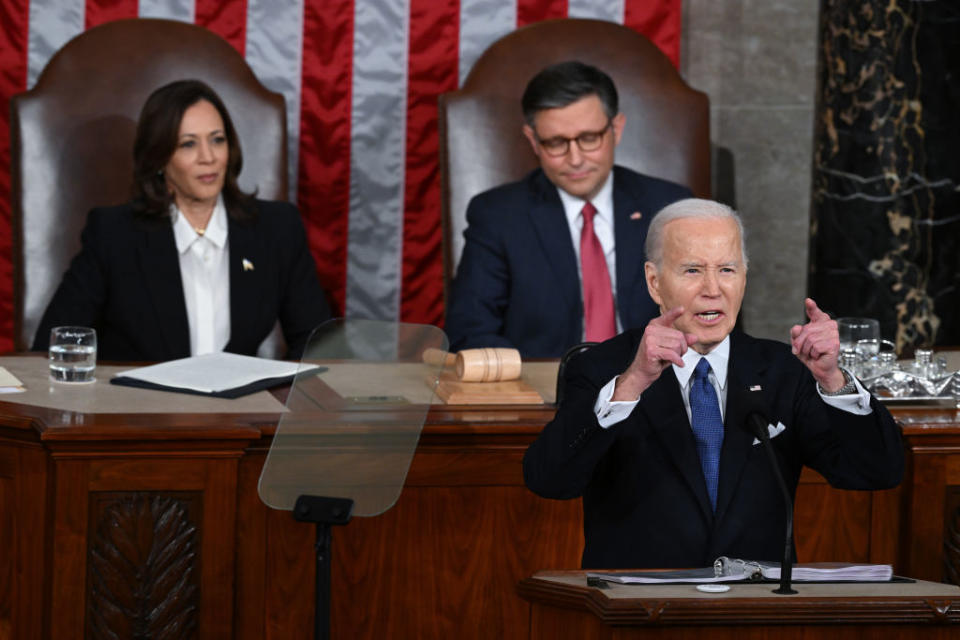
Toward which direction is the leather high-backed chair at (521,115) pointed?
toward the camera

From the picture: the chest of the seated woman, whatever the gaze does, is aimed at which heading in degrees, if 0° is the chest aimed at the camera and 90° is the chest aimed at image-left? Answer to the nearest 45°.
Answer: approximately 0°

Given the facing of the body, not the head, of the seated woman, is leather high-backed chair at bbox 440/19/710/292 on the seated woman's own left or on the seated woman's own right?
on the seated woman's own left

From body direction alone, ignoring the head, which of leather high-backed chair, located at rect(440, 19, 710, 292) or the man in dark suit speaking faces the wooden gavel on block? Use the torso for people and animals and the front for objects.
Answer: the leather high-backed chair

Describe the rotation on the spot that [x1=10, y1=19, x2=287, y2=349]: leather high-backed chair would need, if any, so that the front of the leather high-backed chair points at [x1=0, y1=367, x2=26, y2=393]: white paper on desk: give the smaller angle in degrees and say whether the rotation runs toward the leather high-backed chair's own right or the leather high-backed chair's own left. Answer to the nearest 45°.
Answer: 0° — it already faces it

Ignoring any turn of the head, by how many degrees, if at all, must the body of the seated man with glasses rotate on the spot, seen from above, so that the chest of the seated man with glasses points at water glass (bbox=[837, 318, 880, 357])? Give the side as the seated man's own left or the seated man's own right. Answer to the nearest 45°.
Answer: approximately 45° to the seated man's own left

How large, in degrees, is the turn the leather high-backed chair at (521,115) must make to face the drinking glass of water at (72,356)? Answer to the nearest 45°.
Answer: approximately 45° to its right

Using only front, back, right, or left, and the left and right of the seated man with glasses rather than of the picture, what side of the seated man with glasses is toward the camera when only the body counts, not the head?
front

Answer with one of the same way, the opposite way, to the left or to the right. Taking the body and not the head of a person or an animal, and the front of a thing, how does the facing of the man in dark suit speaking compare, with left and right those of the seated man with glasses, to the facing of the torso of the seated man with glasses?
the same way

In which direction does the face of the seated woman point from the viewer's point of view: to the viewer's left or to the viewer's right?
to the viewer's right

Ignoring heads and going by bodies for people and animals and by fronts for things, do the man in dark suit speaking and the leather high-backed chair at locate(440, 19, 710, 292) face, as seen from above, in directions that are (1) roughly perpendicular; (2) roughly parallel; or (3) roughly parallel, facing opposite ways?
roughly parallel

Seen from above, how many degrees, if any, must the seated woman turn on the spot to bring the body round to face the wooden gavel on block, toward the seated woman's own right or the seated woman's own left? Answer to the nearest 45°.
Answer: approximately 45° to the seated woman's own left

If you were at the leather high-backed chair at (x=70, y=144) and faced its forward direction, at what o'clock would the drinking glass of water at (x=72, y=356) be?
The drinking glass of water is roughly at 12 o'clock from the leather high-backed chair.

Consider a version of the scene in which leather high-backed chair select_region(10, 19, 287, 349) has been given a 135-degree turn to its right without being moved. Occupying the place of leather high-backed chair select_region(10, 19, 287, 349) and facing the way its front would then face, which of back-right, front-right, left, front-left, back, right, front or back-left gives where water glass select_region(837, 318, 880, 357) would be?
back

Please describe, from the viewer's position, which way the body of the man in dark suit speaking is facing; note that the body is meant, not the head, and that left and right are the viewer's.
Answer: facing the viewer

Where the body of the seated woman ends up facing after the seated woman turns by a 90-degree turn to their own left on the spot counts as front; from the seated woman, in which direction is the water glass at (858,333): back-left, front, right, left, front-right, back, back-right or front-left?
front-right
